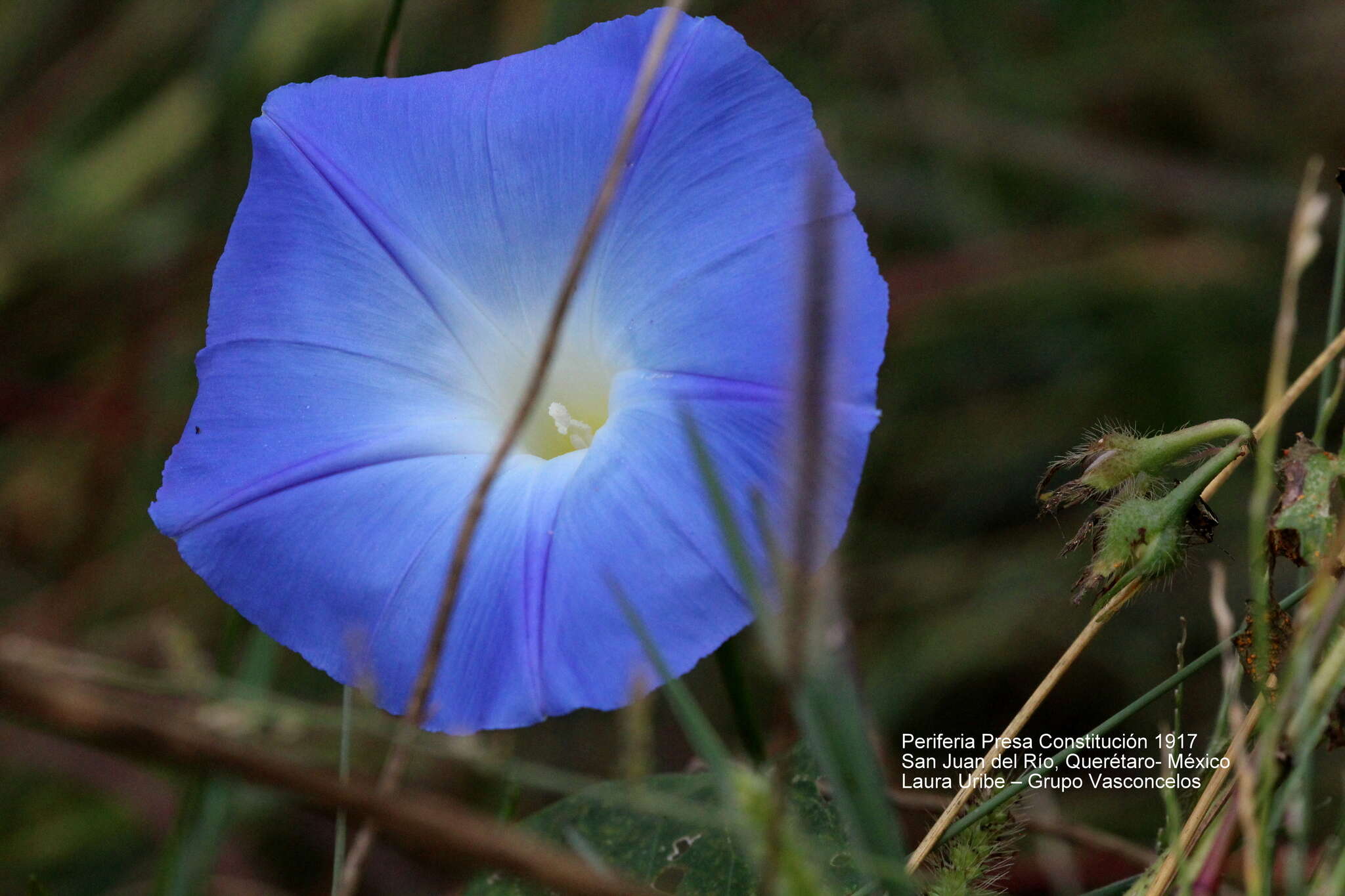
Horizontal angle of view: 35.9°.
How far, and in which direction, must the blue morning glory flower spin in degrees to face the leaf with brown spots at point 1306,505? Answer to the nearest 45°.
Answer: approximately 45° to its left

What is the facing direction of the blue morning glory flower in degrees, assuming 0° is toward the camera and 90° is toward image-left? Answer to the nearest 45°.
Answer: approximately 0°

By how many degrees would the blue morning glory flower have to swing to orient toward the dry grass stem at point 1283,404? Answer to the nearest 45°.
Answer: approximately 90° to its left
